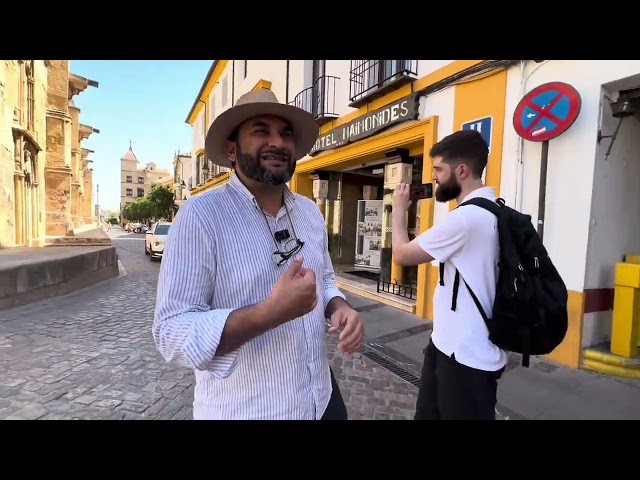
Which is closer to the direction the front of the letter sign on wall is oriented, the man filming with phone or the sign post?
the man filming with phone

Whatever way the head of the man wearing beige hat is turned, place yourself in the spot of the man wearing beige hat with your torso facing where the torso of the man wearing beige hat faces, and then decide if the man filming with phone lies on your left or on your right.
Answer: on your left

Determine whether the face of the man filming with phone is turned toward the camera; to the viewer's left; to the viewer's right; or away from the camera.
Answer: to the viewer's left

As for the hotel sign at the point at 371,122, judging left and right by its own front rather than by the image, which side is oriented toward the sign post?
left

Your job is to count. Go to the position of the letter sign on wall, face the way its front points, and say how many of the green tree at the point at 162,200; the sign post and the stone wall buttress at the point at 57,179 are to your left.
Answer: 1

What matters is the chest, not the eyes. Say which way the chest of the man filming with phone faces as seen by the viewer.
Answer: to the viewer's left

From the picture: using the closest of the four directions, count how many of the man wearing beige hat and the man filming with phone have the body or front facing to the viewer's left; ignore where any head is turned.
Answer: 1

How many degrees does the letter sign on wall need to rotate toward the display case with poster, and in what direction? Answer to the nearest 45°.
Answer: approximately 90° to its right

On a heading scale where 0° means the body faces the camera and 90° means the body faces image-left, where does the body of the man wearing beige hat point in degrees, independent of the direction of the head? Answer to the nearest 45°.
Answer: approximately 315°

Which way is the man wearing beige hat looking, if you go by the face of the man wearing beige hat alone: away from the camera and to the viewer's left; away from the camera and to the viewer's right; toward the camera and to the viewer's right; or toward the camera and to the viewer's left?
toward the camera and to the viewer's right
